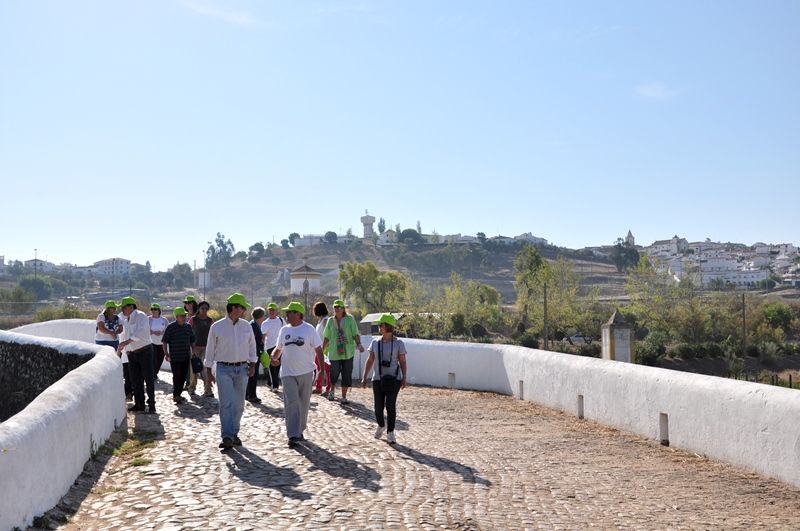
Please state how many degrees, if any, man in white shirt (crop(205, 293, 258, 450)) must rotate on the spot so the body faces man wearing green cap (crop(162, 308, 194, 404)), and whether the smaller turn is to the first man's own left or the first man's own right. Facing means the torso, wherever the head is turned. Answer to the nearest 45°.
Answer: approximately 180°

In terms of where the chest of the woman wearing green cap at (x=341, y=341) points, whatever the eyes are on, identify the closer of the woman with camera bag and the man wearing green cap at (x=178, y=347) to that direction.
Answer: the woman with camera bag

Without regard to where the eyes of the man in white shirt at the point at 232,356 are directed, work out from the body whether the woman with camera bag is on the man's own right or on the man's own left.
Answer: on the man's own left

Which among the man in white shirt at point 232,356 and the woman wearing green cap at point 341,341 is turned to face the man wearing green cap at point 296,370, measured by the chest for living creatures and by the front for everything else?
the woman wearing green cap at point 341,341

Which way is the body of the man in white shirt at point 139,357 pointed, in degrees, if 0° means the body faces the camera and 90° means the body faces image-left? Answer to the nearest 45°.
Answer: approximately 45°

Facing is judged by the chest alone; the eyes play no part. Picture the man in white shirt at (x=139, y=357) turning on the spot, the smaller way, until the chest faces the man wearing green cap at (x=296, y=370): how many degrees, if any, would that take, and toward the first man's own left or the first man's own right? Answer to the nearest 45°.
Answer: approximately 90° to the first man's own left
